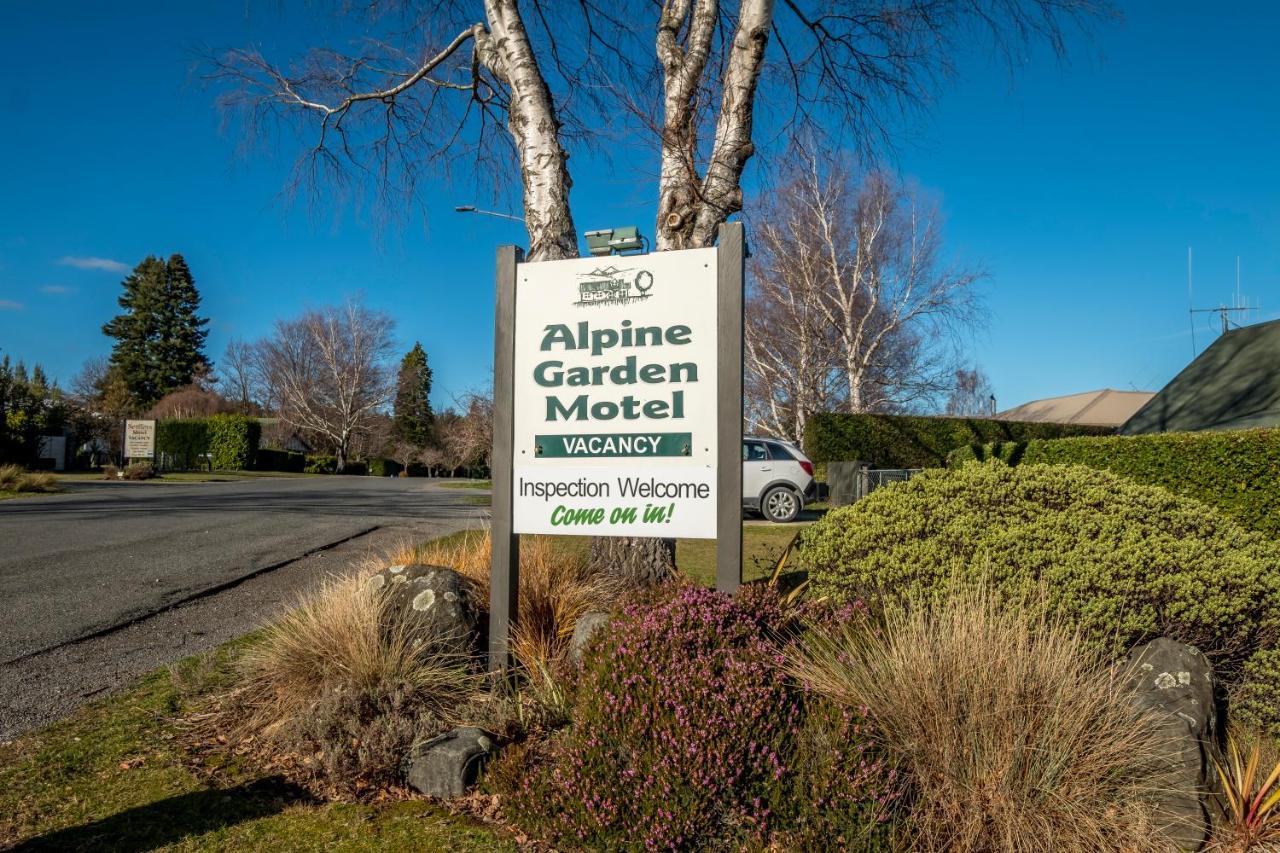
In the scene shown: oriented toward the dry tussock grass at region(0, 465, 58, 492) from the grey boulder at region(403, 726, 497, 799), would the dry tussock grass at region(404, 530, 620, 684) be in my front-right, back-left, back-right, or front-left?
front-right

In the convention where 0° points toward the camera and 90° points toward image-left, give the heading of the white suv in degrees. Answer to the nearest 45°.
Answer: approximately 90°

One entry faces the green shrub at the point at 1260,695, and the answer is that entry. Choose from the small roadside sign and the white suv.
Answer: the small roadside sign

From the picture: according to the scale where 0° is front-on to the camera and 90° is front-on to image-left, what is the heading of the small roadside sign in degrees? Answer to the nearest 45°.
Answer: approximately 0°

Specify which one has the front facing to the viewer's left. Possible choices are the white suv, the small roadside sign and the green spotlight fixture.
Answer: the white suv

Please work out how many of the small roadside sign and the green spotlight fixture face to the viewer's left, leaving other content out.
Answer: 0

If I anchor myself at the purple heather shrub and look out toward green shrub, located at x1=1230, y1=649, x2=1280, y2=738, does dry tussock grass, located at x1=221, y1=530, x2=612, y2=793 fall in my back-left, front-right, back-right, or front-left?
back-left

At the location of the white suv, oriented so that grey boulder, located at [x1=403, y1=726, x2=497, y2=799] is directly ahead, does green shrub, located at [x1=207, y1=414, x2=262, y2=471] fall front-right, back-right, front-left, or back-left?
back-right

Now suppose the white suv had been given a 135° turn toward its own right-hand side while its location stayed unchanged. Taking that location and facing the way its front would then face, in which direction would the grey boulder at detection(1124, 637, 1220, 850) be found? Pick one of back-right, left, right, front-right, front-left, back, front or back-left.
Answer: back-right

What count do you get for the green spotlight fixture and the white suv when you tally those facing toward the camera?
1

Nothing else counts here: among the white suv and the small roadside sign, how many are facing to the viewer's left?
1

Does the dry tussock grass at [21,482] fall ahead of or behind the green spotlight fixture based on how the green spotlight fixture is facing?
behind

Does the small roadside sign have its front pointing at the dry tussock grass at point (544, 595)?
yes

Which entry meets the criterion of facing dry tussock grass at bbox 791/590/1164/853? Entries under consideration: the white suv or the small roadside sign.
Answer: the small roadside sign

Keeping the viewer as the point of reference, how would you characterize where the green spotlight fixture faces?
facing the viewer

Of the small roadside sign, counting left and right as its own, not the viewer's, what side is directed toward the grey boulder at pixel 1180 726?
front

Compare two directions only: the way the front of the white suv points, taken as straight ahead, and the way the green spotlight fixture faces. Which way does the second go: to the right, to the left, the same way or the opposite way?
to the left
